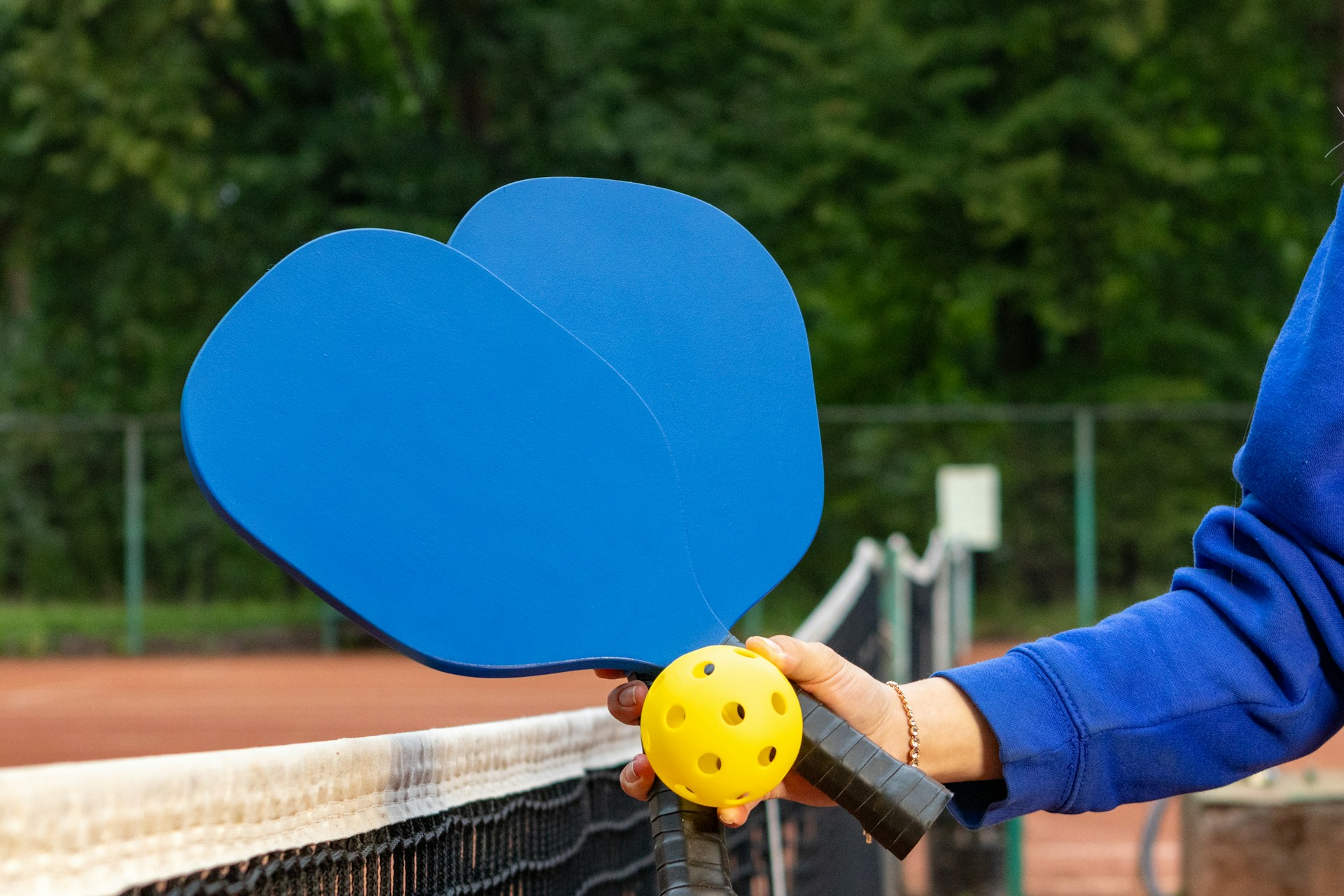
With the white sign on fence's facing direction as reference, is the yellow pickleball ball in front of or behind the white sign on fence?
in front

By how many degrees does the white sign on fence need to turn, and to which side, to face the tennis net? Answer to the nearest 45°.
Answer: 0° — it already faces it

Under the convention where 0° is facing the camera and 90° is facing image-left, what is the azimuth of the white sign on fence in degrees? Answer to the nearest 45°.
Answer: approximately 0°

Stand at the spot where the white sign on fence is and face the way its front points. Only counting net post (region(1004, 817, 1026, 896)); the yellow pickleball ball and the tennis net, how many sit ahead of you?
3

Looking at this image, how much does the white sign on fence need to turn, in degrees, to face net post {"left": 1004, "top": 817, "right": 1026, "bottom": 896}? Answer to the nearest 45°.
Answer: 0° — it already faces it
